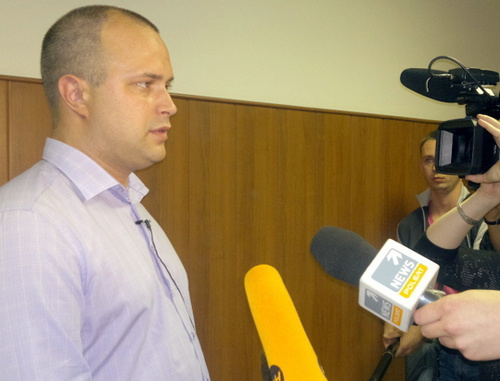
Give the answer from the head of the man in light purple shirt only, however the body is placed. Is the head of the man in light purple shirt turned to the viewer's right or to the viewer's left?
to the viewer's right

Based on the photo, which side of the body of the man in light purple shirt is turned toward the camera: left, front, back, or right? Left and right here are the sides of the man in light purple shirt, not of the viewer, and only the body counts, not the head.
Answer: right
